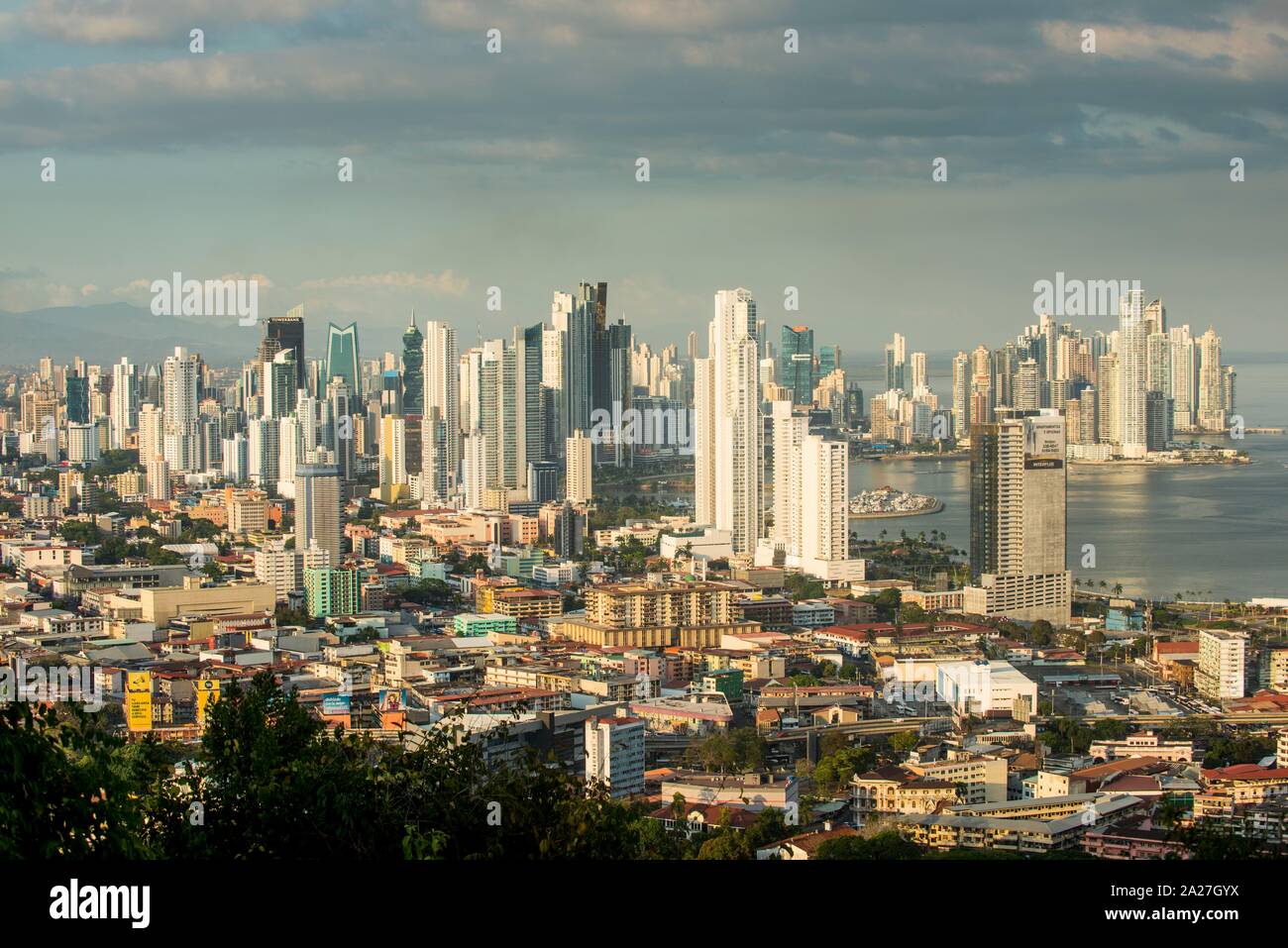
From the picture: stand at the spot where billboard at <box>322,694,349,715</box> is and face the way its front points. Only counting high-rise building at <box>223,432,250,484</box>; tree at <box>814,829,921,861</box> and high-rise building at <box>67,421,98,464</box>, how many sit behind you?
2

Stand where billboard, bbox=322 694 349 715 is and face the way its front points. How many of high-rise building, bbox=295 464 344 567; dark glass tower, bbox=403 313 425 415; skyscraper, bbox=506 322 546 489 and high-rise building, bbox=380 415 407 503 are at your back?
4

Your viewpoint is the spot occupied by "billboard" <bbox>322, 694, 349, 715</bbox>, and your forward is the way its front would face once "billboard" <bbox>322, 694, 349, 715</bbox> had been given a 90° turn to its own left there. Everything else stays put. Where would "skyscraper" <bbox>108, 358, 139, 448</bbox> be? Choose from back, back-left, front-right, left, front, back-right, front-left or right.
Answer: left

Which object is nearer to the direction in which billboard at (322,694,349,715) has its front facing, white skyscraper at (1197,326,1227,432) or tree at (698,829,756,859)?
the tree

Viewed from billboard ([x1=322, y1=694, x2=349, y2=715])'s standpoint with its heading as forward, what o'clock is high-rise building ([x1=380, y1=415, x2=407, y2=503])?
The high-rise building is roughly at 6 o'clock from the billboard.

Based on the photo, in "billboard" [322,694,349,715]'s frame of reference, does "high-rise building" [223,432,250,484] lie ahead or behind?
behind

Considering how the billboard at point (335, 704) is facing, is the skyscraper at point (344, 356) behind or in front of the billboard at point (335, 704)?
behind

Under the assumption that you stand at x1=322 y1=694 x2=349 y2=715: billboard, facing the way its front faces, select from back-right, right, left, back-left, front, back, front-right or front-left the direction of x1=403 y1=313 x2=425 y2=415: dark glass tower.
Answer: back

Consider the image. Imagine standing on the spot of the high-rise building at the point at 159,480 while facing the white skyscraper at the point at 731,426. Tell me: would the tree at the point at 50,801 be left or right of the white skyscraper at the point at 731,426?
right

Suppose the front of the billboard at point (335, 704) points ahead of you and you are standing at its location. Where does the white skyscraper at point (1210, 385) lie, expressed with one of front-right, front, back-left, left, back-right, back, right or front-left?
back-left

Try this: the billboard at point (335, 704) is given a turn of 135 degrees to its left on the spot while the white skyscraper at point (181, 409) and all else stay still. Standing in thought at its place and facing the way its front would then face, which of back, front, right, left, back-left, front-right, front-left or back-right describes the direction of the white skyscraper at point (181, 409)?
front-left

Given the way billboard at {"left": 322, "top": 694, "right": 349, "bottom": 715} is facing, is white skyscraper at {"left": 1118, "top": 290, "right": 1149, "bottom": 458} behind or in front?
behind

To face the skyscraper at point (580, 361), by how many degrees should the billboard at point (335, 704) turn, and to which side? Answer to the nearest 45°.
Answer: approximately 180°

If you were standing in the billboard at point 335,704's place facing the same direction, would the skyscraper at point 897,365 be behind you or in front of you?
behind

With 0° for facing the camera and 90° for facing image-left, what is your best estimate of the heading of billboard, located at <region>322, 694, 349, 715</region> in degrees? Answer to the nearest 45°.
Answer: approximately 0°

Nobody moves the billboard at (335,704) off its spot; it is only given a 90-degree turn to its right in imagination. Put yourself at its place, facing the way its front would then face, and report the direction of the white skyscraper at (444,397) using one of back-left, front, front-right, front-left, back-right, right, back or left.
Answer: right

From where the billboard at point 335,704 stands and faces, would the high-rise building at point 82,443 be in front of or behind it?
behind
